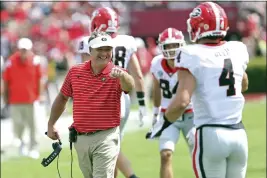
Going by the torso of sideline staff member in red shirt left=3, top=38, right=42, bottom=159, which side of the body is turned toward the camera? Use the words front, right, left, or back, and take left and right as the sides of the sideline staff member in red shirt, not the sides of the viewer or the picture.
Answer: front

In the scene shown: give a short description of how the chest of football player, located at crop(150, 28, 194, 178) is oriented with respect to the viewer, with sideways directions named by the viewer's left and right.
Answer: facing the viewer

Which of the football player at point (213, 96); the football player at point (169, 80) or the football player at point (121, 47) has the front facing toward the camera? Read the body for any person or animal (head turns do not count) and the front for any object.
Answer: the football player at point (169, 80)

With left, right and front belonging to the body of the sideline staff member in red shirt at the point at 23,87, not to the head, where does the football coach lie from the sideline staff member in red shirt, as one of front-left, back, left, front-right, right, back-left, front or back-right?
front

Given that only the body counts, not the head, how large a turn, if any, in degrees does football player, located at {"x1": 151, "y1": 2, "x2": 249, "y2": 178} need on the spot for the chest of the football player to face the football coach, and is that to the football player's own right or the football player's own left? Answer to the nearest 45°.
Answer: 0° — they already face them

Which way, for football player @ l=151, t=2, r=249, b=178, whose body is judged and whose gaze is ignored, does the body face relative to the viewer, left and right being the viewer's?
facing away from the viewer and to the left of the viewer

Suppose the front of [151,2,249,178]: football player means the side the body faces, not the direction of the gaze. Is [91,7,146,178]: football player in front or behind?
in front

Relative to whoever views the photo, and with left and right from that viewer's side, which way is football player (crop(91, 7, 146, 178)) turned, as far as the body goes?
facing away from the viewer and to the left of the viewer

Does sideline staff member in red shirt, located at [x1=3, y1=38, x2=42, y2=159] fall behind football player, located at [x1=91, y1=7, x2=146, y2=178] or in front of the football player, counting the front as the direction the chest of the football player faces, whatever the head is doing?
in front

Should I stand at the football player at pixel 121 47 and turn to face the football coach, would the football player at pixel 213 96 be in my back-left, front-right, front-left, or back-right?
front-left

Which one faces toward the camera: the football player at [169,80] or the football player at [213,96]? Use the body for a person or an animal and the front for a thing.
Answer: the football player at [169,80]

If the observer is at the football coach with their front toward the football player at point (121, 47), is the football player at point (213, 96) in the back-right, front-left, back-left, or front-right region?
back-right

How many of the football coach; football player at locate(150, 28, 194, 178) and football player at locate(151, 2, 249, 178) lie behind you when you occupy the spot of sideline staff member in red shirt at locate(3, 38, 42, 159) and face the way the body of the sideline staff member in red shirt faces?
0

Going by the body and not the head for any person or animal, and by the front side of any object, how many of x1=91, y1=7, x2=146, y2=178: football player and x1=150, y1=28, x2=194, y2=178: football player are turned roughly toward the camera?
1
